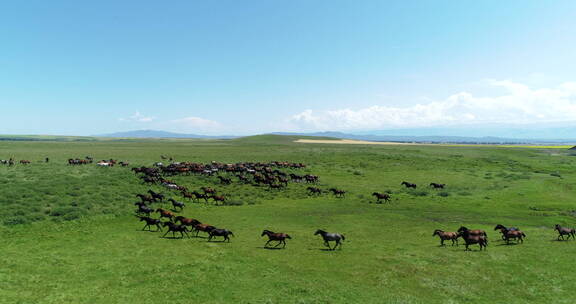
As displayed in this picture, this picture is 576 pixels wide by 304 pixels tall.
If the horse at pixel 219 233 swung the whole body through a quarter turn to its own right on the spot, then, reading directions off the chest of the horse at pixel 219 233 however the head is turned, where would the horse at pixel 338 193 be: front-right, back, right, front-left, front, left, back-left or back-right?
front-right

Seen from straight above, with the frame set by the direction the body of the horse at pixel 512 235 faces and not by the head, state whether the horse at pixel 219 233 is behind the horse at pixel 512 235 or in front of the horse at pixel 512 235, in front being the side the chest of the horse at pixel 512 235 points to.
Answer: in front

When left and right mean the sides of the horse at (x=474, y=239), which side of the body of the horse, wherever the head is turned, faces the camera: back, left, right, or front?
left

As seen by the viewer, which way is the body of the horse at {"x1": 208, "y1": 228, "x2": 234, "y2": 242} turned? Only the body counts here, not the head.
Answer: to the viewer's left

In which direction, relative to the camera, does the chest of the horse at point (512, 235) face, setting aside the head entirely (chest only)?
to the viewer's left

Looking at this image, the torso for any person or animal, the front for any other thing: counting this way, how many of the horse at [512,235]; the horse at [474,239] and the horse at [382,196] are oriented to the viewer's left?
3

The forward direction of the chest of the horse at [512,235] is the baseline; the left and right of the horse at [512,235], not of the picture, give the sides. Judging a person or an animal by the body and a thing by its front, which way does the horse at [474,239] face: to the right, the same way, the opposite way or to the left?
the same way

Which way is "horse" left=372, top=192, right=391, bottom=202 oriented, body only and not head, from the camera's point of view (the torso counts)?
to the viewer's left

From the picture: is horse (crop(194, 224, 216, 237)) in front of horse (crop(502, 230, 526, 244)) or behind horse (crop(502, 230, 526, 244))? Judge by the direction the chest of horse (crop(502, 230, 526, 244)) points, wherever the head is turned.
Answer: in front

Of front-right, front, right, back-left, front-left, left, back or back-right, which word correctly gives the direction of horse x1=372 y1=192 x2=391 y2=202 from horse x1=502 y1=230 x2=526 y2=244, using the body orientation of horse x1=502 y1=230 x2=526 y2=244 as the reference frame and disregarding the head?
front-right

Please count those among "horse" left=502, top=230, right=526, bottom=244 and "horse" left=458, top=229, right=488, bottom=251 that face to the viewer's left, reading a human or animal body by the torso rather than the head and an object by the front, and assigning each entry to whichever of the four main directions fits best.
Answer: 2

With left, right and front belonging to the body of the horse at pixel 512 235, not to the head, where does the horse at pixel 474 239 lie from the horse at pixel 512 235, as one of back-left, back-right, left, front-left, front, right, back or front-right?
front-left

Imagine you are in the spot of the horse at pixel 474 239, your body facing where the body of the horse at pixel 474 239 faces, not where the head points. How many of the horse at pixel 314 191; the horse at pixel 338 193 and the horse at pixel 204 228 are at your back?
0

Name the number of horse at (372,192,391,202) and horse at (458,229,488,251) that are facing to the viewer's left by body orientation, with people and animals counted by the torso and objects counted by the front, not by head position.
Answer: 2
